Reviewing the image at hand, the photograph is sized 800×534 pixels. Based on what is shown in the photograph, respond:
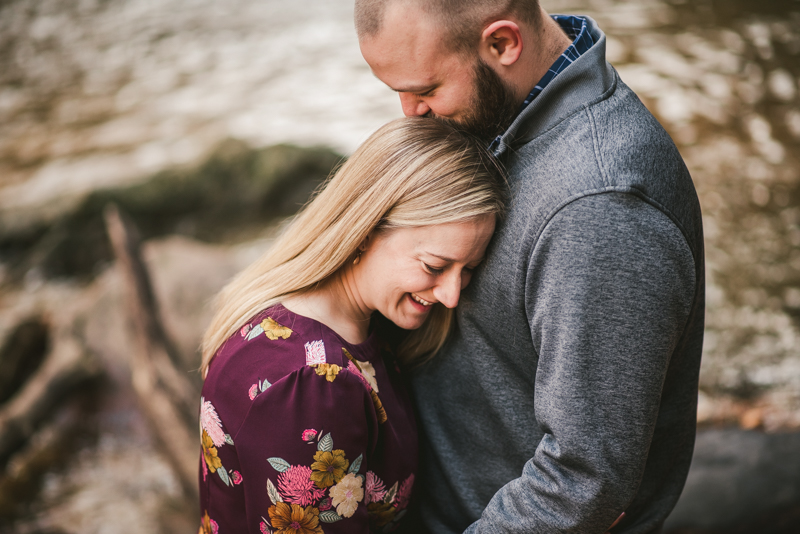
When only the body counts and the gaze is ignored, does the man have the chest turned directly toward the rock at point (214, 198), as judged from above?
no

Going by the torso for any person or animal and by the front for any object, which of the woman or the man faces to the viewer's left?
the man

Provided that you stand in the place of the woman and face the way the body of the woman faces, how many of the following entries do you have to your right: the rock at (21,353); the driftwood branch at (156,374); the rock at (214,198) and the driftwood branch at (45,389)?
0

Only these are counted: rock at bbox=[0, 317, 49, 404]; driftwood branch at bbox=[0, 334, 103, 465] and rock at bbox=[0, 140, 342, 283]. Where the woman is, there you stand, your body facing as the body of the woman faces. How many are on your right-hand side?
0

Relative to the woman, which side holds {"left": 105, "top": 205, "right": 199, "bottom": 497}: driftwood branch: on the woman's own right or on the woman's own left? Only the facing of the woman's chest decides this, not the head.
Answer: on the woman's own left

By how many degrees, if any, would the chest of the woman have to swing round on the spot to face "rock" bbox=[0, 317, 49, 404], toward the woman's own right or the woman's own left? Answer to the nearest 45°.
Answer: approximately 135° to the woman's own left

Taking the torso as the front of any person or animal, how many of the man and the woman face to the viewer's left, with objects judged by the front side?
1

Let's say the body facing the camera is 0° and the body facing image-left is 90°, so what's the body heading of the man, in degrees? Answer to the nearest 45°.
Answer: approximately 90°

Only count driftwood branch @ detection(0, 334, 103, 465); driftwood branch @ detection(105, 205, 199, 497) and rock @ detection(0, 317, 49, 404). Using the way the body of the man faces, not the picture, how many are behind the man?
0

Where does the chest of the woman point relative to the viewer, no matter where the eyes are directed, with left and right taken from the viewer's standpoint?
facing to the right of the viewer

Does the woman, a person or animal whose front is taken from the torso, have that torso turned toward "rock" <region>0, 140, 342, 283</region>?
no

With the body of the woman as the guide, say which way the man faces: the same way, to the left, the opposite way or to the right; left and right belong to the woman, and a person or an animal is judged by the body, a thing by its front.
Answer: the opposite way

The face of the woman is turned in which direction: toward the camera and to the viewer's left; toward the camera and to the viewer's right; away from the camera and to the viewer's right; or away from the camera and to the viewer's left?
toward the camera and to the viewer's right
